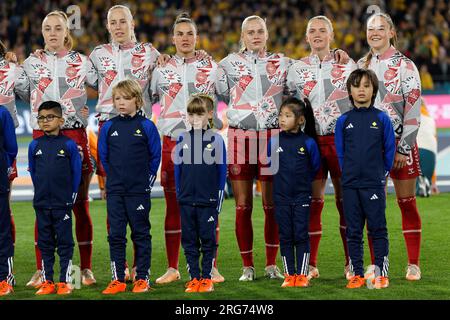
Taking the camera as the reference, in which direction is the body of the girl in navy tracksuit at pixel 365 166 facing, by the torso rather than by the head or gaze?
toward the camera

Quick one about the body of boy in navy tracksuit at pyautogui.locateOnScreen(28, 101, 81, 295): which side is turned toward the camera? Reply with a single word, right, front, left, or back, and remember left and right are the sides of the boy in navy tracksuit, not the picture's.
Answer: front

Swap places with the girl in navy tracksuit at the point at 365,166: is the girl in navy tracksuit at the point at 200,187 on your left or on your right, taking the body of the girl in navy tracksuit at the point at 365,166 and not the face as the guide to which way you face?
on your right

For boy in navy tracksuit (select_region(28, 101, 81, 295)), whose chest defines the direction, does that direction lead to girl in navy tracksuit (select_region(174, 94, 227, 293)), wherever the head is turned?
no

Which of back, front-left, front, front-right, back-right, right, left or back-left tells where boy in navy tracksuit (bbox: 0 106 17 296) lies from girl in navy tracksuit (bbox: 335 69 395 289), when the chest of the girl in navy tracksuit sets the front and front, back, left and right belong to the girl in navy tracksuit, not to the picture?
right

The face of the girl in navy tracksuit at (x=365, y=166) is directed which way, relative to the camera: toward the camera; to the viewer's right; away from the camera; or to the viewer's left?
toward the camera

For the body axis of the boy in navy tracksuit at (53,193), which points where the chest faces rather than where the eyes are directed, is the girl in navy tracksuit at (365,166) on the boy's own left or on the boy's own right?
on the boy's own left
